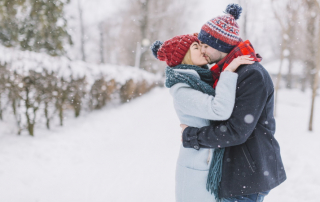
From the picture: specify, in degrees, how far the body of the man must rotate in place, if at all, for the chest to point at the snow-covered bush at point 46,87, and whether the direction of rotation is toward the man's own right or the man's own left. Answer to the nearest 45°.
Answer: approximately 45° to the man's own right

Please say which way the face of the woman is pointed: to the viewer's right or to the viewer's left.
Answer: to the viewer's right

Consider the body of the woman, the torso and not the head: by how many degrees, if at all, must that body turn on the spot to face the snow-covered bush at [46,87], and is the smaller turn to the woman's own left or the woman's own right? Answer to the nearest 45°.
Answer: approximately 135° to the woman's own left

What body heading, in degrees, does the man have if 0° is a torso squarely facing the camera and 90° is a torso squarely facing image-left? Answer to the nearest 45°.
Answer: approximately 90°

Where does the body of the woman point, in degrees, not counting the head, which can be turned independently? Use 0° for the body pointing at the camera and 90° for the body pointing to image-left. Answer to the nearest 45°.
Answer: approximately 270°

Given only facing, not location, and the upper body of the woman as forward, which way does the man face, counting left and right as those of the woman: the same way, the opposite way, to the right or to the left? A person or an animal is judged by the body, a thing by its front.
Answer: the opposite way
